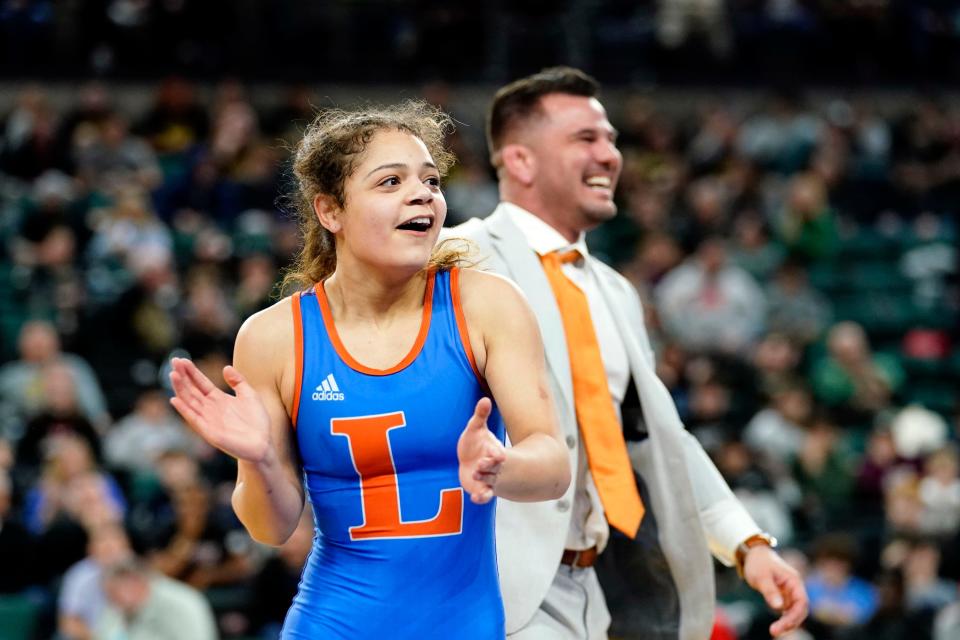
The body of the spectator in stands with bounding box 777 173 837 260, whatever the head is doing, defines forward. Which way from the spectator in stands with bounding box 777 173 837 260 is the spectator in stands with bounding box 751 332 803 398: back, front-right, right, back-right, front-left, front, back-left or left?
front

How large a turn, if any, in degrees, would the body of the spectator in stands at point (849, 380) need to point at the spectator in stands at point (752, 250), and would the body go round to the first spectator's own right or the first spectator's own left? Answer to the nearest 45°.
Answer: approximately 135° to the first spectator's own right

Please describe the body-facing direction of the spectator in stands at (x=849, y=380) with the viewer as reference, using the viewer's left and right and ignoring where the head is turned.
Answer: facing the viewer

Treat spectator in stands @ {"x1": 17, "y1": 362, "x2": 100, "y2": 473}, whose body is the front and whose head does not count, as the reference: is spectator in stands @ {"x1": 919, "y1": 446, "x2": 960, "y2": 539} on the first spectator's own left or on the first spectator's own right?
on the first spectator's own left

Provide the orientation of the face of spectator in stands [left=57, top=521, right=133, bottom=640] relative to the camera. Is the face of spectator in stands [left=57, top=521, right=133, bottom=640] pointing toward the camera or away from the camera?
toward the camera

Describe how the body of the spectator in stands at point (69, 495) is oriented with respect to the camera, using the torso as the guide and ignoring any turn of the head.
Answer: toward the camera

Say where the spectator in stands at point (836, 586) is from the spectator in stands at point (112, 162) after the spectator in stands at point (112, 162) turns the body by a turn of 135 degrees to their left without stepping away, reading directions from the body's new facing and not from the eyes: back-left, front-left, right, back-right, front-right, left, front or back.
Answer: right

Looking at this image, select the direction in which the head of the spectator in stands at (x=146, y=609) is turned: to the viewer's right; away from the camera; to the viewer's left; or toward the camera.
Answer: toward the camera

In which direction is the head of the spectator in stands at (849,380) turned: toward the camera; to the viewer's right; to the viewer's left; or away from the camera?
toward the camera

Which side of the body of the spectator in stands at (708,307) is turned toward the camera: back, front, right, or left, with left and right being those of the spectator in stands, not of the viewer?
front

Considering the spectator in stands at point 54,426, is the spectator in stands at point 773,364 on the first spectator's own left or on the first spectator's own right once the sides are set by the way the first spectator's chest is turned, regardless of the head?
on the first spectator's own left

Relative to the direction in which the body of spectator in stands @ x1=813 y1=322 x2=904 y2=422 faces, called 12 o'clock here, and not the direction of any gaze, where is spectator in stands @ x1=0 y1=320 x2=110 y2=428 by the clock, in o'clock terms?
spectator in stands @ x1=0 y1=320 x2=110 y2=428 is roughly at 2 o'clock from spectator in stands @ x1=813 y1=322 x2=904 y2=422.

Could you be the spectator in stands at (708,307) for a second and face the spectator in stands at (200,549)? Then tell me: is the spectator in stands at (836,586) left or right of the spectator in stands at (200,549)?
left

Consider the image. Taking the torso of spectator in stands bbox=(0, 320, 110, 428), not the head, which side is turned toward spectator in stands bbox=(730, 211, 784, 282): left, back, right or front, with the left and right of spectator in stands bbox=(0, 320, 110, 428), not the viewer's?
left

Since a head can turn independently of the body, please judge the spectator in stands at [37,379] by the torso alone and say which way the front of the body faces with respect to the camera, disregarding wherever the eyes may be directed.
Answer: toward the camera

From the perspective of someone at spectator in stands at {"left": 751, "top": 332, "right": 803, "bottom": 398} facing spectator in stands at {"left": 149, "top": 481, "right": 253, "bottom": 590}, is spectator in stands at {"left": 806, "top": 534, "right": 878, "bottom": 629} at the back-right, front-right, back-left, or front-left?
front-left

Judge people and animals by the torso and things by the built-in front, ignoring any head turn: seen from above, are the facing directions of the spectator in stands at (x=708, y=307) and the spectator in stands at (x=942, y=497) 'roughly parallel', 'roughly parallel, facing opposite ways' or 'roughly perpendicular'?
roughly parallel

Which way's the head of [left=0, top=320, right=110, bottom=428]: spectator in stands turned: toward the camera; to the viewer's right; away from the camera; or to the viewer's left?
toward the camera
